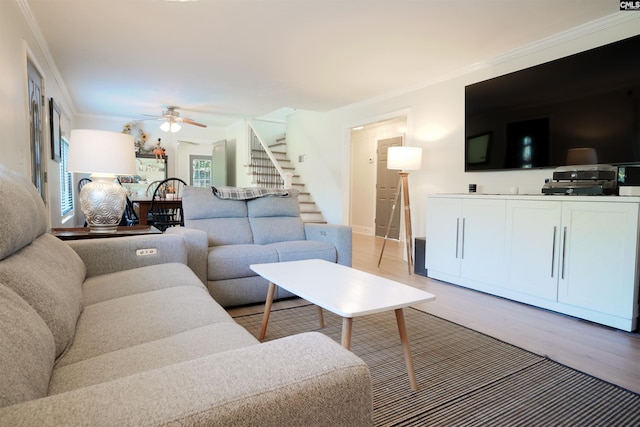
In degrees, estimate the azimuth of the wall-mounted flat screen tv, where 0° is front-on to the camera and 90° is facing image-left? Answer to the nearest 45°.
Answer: approximately 45°

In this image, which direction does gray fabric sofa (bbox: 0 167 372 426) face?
to the viewer's right

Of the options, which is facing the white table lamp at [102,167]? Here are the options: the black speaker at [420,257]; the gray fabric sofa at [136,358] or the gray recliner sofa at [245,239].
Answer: the black speaker

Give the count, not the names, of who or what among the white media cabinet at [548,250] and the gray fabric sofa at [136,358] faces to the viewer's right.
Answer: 1

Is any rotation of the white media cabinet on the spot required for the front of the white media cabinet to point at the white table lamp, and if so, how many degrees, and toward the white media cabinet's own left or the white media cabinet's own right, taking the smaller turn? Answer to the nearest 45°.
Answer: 0° — it already faces it

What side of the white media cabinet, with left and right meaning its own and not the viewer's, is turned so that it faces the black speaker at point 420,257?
right

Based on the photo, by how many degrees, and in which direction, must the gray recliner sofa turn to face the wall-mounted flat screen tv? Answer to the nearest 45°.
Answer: approximately 45° to its left

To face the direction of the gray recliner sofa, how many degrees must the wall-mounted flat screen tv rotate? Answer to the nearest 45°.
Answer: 0° — it already faces it

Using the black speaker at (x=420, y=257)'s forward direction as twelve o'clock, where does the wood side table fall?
The wood side table is roughly at 12 o'clock from the black speaker.

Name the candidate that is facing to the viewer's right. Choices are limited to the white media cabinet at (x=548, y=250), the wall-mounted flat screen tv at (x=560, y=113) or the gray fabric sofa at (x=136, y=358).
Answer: the gray fabric sofa

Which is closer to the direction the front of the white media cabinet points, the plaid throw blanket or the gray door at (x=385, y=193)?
the plaid throw blanket

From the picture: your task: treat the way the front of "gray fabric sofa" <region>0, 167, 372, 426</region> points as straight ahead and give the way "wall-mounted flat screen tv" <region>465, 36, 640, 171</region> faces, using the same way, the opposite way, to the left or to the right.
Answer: the opposite way
